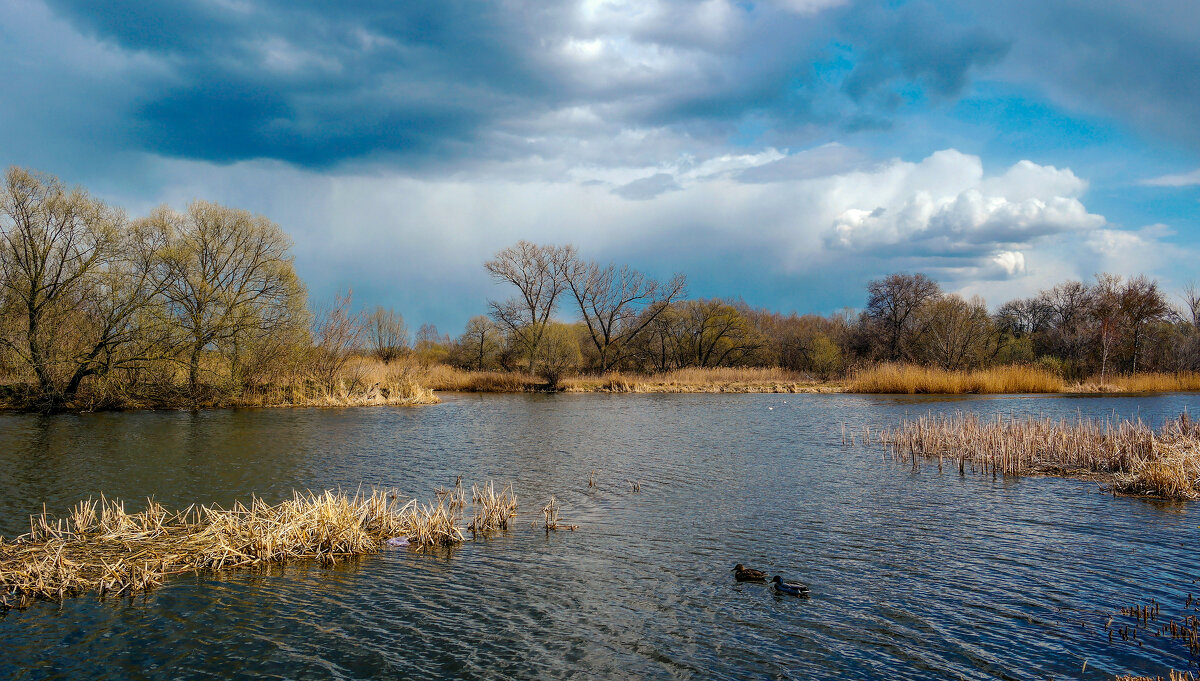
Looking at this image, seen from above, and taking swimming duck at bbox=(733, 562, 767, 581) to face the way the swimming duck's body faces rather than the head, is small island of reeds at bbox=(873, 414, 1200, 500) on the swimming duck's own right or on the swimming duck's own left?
on the swimming duck's own right

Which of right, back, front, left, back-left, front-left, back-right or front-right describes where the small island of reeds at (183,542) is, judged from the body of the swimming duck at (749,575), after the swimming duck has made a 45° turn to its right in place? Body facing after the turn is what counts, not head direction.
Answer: front-left

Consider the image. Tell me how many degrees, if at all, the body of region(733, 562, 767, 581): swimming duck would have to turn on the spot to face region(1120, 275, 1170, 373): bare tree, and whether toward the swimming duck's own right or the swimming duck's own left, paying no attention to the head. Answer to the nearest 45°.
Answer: approximately 135° to the swimming duck's own right

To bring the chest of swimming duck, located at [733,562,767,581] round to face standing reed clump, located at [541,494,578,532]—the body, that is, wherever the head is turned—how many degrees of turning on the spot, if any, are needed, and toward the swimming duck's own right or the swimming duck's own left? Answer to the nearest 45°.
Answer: approximately 45° to the swimming duck's own right

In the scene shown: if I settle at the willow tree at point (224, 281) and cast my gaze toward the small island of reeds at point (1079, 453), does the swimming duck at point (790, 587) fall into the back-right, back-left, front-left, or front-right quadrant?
front-right

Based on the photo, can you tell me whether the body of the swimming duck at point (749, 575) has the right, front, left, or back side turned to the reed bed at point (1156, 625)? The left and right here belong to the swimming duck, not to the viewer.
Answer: back

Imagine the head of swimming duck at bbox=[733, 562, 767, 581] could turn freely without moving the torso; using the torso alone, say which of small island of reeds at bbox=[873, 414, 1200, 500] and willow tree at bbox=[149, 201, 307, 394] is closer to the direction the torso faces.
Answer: the willow tree

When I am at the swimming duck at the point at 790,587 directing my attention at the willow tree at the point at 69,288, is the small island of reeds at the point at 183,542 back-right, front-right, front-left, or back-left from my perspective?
front-left

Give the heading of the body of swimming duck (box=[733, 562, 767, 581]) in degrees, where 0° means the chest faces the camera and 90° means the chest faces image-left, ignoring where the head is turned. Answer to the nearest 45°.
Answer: approximately 90°
